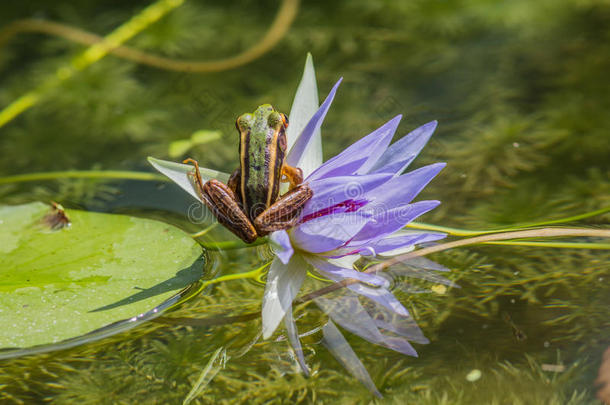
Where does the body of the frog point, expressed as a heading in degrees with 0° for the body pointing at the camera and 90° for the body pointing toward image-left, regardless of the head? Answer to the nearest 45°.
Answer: approximately 180°

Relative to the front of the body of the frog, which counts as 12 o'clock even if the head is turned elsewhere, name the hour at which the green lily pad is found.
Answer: The green lily pad is roughly at 9 o'clock from the frog.

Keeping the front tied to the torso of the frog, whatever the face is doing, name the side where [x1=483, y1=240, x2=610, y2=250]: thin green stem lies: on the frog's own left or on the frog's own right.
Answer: on the frog's own right

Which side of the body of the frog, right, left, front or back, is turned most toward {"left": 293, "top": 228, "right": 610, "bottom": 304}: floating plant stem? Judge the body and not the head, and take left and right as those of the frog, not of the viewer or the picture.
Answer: right

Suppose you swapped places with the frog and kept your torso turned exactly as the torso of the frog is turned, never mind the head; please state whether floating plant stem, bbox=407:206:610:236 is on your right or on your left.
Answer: on your right

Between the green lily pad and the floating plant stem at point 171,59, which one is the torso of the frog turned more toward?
the floating plant stem

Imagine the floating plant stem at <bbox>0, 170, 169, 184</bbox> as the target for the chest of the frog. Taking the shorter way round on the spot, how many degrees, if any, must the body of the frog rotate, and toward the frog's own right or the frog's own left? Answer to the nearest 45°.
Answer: approximately 45° to the frog's own left

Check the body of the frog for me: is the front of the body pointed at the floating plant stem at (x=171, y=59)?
yes
